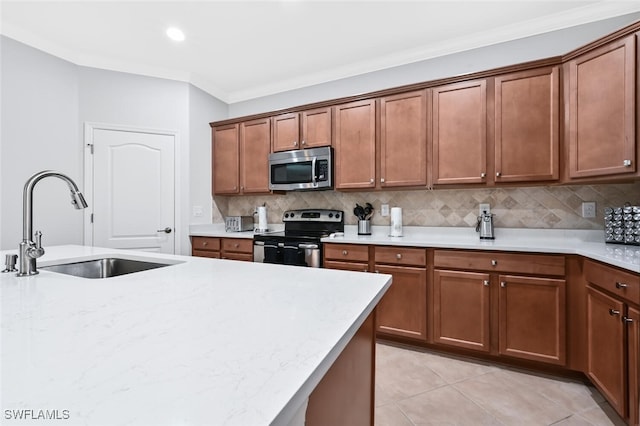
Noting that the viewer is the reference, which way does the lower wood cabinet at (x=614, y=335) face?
facing the viewer and to the left of the viewer

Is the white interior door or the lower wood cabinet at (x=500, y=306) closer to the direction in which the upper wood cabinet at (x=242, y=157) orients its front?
the white interior door

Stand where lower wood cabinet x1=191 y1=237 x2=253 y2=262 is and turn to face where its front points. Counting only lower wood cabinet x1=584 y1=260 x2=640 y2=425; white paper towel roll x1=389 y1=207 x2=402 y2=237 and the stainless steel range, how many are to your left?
3

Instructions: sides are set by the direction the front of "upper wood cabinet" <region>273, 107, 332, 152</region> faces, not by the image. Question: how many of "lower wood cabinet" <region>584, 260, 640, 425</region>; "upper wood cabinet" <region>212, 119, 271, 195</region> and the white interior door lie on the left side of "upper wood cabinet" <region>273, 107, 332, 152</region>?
1

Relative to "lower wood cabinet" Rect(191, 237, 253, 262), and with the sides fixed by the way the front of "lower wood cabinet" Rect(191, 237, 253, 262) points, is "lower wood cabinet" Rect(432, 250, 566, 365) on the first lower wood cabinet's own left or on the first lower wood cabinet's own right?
on the first lower wood cabinet's own left

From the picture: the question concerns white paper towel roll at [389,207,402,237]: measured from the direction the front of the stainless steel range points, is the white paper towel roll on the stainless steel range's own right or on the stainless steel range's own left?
on the stainless steel range's own left

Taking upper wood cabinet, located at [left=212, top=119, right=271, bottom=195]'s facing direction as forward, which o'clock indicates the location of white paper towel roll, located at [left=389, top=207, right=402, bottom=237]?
The white paper towel roll is roughly at 9 o'clock from the upper wood cabinet.

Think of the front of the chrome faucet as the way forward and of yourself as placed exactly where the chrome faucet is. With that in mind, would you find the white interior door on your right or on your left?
on your left

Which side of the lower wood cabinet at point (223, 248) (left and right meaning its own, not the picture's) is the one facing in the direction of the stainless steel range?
left

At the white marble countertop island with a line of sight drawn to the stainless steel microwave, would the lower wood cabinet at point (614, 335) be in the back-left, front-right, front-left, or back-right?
front-right

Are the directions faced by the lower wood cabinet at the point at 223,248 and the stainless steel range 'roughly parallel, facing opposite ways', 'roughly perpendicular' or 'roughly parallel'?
roughly parallel

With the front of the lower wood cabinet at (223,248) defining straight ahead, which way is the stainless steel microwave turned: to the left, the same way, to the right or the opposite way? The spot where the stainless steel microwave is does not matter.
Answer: the same way

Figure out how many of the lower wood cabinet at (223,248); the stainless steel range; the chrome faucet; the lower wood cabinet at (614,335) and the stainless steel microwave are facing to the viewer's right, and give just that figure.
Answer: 1

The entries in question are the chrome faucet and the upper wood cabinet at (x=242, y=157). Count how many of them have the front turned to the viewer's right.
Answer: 1

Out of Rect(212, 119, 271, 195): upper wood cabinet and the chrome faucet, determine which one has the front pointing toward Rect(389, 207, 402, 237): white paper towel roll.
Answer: the chrome faucet

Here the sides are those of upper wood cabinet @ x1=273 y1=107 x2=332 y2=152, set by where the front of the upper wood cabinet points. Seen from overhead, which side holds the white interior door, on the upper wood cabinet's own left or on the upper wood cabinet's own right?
on the upper wood cabinet's own right

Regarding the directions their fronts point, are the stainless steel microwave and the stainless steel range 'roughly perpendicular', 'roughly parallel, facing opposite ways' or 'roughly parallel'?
roughly parallel

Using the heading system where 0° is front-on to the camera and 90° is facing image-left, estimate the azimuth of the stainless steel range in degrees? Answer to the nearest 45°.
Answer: approximately 45°
